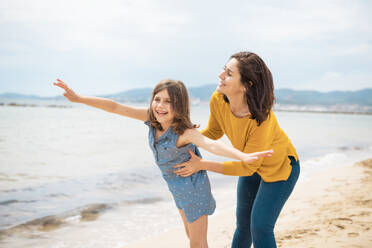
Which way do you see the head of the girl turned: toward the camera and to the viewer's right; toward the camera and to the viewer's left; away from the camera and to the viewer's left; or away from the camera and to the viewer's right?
toward the camera and to the viewer's left

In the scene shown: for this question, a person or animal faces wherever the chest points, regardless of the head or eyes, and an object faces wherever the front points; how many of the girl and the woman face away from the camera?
0

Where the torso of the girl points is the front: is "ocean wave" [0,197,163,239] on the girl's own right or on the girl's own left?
on the girl's own right

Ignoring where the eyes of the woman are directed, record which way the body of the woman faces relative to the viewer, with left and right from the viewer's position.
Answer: facing the viewer and to the left of the viewer
